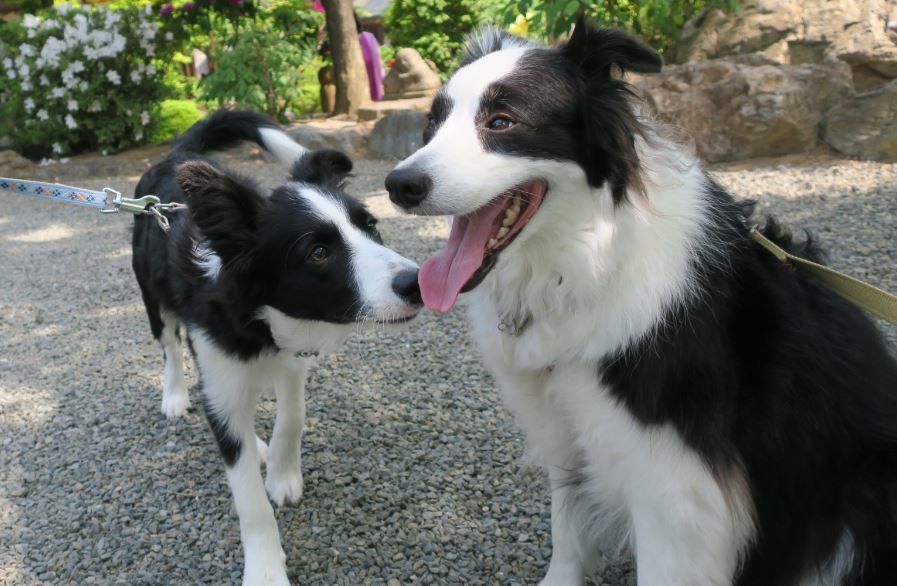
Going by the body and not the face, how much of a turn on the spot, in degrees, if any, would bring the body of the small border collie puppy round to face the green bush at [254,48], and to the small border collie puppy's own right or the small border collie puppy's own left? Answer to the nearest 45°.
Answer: approximately 135° to the small border collie puppy's own left

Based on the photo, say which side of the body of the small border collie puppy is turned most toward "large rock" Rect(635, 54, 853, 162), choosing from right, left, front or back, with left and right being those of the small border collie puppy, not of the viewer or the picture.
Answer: left

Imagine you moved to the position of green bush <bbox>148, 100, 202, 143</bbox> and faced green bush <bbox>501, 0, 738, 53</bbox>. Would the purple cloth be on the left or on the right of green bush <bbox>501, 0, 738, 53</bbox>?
left

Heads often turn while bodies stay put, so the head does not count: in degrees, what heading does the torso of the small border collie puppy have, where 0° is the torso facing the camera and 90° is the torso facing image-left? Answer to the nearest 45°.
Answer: approximately 315°

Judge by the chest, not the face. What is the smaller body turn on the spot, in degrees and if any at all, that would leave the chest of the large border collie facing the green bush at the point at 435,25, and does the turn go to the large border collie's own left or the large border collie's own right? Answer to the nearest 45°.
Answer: approximately 135° to the large border collie's own right

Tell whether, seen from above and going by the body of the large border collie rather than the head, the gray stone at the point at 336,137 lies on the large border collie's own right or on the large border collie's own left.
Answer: on the large border collie's own right

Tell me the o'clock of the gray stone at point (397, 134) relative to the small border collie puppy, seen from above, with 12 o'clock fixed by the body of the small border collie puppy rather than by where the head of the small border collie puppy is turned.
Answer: The gray stone is roughly at 8 o'clock from the small border collie puppy.

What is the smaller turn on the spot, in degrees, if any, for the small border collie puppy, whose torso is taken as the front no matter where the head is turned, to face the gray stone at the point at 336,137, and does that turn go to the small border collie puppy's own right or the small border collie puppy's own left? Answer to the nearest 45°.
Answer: approximately 135° to the small border collie puppy's own left

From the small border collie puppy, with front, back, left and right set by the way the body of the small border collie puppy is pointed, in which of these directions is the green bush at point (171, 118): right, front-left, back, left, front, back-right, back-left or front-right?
back-left

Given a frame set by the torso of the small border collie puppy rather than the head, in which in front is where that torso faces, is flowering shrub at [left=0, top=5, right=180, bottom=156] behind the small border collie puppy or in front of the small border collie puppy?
behind

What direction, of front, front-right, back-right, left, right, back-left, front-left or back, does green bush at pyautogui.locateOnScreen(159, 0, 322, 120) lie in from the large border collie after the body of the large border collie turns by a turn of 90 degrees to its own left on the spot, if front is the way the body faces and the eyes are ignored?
back
